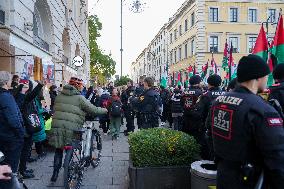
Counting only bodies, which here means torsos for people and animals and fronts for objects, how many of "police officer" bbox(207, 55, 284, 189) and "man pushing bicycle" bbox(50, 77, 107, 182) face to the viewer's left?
0

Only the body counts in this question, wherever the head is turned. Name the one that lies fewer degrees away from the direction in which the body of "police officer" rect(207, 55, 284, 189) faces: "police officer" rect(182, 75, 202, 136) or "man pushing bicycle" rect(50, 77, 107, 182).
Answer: the police officer

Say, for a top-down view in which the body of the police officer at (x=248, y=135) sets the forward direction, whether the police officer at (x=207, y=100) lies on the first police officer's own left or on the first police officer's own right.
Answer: on the first police officer's own left

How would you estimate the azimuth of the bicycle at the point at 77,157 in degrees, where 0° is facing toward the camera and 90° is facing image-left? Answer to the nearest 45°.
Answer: approximately 225°

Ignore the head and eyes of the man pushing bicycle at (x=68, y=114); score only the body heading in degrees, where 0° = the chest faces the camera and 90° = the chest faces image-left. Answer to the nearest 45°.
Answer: approximately 225°

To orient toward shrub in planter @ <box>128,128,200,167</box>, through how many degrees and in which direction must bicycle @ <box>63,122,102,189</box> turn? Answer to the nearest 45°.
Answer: approximately 90° to its right

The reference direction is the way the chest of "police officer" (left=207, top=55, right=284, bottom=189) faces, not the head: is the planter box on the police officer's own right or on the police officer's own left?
on the police officer's own left

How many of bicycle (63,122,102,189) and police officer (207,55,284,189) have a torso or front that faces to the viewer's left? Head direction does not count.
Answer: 0

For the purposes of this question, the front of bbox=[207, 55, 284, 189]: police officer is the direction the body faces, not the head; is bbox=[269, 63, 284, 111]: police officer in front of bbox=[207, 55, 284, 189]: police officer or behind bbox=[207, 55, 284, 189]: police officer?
in front
